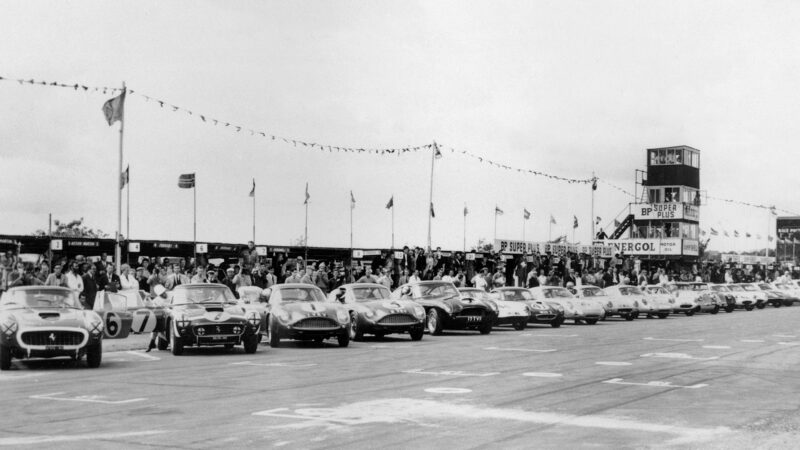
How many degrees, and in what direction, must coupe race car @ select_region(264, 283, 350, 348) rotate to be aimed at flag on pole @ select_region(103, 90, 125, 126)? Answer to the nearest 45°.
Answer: approximately 135° to its right

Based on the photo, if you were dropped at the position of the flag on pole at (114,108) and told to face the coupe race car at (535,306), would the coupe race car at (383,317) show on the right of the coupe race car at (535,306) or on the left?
right

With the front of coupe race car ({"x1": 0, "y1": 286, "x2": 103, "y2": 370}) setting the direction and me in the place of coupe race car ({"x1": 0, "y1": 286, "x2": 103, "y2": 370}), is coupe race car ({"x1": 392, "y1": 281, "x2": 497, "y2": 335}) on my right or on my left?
on my left

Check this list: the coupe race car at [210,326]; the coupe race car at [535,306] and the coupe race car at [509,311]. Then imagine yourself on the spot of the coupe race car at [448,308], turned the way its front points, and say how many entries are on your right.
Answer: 1

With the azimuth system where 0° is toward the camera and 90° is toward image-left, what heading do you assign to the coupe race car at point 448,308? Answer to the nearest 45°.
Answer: approximately 315°

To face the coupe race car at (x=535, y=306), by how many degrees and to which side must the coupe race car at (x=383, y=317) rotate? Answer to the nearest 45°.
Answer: approximately 90° to its left

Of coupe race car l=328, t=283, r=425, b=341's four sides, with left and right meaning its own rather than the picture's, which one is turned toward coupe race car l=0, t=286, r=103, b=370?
right

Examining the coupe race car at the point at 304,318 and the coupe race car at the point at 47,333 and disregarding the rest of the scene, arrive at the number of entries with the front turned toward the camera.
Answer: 2

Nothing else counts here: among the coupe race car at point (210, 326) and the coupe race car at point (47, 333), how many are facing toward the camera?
2
